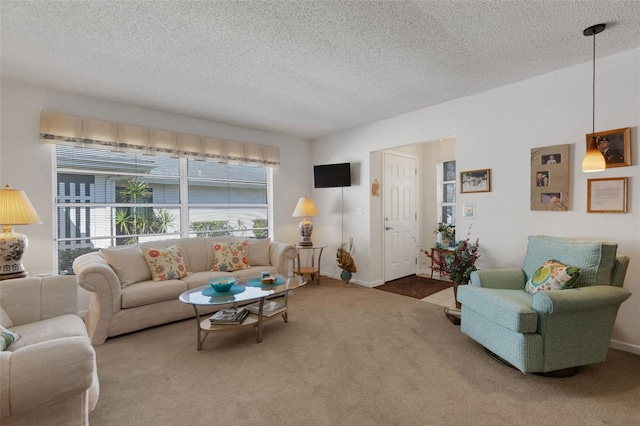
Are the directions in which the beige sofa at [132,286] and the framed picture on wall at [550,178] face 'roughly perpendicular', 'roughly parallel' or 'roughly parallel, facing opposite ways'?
roughly perpendicular

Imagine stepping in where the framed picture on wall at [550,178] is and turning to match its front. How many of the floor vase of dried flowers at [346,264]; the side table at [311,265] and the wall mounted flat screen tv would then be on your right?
3

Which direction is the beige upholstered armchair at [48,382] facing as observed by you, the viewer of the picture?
facing to the right of the viewer

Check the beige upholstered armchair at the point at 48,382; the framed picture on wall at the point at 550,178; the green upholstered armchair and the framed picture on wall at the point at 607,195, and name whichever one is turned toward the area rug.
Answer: the beige upholstered armchair

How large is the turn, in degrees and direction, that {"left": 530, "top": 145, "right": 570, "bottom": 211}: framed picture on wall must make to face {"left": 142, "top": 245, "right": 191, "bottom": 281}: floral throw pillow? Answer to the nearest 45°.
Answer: approximately 45° to its right

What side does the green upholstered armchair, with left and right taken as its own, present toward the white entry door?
right

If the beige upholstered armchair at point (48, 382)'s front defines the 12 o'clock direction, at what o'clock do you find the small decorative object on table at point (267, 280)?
The small decorative object on table is roughly at 11 o'clock from the beige upholstered armchair.

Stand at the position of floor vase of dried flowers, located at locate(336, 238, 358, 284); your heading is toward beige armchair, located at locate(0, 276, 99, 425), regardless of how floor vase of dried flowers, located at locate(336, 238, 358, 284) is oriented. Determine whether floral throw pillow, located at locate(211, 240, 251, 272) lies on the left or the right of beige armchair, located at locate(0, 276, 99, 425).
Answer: right

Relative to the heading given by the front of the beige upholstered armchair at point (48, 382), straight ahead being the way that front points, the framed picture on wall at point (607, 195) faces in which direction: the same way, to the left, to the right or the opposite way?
the opposite way
